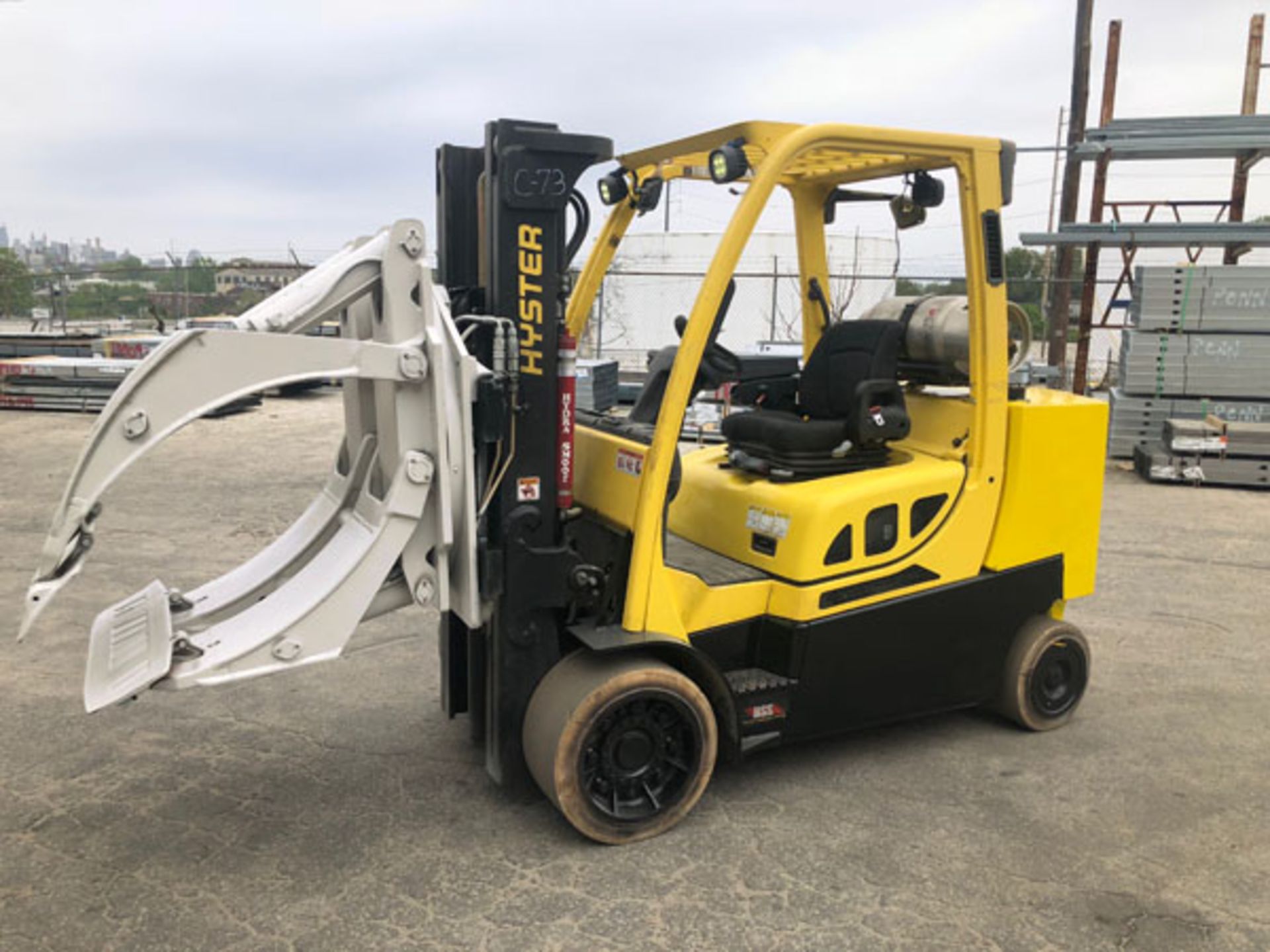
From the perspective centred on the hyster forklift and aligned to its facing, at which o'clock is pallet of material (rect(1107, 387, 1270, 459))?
The pallet of material is roughly at 6 o'clock from the hyster forklift.

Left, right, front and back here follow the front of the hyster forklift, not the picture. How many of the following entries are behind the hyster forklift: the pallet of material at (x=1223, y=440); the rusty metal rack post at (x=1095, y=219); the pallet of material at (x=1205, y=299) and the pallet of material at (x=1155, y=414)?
4

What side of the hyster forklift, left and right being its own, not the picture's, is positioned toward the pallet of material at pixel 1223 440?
back

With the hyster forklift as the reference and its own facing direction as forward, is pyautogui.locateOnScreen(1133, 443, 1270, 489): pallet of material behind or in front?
behind

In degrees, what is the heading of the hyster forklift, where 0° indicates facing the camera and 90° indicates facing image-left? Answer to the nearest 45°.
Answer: approximately 45°

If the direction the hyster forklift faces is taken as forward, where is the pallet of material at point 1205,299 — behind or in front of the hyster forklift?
behind
